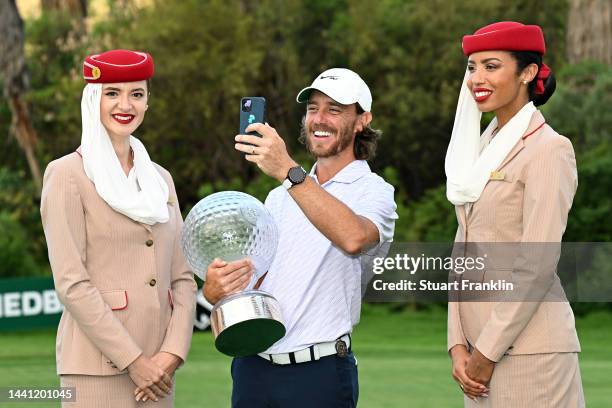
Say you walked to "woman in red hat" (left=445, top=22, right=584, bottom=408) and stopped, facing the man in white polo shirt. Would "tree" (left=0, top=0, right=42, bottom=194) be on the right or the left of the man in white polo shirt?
right

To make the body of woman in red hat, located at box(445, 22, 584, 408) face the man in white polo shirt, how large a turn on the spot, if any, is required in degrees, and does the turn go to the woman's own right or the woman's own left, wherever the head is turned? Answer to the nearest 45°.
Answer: approximately 45° to the woman's own right

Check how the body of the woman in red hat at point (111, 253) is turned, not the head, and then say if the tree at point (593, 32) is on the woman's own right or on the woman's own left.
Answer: on the woman's own left

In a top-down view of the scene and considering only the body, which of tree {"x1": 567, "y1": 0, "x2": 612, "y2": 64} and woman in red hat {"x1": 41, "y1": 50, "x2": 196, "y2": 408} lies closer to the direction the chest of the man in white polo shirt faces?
the woman in red hat

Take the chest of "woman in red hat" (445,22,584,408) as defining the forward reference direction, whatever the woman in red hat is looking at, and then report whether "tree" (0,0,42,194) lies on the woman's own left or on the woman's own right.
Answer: on the woman's own right

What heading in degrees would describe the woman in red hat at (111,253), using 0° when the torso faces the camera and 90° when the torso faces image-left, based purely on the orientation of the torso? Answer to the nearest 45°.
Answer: approximately 315°

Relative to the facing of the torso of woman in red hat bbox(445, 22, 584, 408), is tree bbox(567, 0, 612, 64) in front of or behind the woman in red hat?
behind
